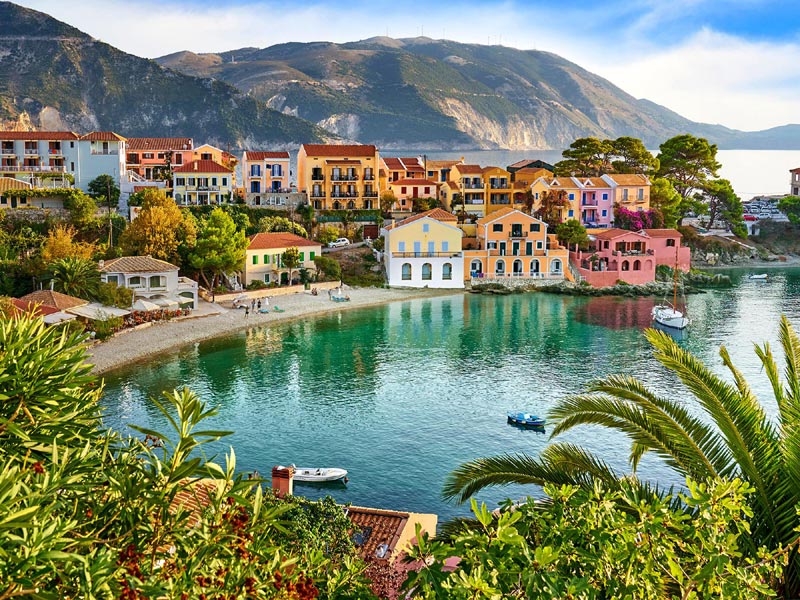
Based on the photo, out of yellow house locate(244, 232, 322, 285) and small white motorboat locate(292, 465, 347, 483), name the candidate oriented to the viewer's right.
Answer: the small white motorboat

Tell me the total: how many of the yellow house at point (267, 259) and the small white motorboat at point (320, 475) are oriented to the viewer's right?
1

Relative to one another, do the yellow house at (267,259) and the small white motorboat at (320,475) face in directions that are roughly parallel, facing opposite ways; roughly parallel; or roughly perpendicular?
roughly perpendicular

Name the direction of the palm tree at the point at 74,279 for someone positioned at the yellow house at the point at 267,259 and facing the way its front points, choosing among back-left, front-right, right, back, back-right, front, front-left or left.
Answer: front-right

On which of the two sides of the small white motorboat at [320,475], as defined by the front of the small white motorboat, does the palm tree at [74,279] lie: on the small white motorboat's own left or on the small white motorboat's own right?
on the small white motorboat's own left

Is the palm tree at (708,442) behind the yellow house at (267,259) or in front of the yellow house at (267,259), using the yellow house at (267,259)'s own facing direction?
in front

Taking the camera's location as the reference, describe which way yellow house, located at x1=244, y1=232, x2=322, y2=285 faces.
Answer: facing the viewer

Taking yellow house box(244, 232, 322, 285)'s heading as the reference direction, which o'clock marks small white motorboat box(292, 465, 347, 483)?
The small white motorboat is roughly at 12 o'clock from the yellow house.

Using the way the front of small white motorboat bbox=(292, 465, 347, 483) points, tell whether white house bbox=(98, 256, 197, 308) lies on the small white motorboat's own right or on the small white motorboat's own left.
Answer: on the small white motorboat's own left

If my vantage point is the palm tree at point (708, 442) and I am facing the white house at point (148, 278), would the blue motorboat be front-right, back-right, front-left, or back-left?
front-right

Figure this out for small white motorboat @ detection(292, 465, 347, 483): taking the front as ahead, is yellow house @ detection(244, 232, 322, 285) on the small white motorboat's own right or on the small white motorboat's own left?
on the small white motorboat's own left

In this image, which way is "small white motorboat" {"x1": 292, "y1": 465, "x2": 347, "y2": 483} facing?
to the viewer's right
